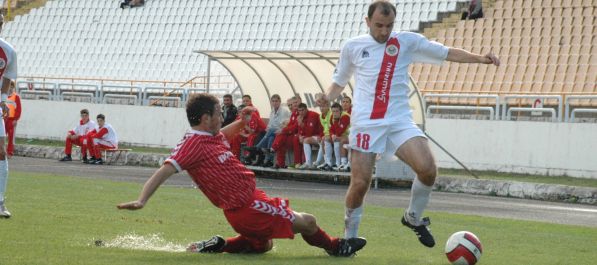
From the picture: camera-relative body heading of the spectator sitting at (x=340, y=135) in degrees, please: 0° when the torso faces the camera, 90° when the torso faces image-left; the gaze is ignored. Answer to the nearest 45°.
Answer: approximately 45°

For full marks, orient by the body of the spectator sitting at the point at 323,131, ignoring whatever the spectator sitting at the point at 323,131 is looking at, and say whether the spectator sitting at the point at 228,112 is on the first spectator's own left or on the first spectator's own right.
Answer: on the first spectator's own right

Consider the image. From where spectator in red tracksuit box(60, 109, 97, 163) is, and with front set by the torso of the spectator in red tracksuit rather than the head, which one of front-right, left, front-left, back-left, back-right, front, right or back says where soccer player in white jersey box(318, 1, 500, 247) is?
front-left

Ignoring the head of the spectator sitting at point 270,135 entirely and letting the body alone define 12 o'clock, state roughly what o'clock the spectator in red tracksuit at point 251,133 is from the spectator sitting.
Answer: The spectator in red tracksuit is roughly at 2 o'clock from the spectator sitting.

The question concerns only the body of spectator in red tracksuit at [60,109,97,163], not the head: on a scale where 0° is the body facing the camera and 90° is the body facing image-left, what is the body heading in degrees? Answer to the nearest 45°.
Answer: approximately 45°

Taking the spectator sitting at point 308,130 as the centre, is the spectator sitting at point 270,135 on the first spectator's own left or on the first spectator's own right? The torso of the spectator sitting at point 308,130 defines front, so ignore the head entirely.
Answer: on the first spectator's own right

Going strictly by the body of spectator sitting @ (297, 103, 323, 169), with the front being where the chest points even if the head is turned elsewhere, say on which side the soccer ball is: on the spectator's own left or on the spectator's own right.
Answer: on the spectator's own left

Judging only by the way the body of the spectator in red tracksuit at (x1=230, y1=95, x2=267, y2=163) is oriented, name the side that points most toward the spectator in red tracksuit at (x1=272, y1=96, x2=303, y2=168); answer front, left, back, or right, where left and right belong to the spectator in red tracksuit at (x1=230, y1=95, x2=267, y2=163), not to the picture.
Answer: left

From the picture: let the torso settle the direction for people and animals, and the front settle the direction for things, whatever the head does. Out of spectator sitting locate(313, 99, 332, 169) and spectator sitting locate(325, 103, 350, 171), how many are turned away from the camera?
0
